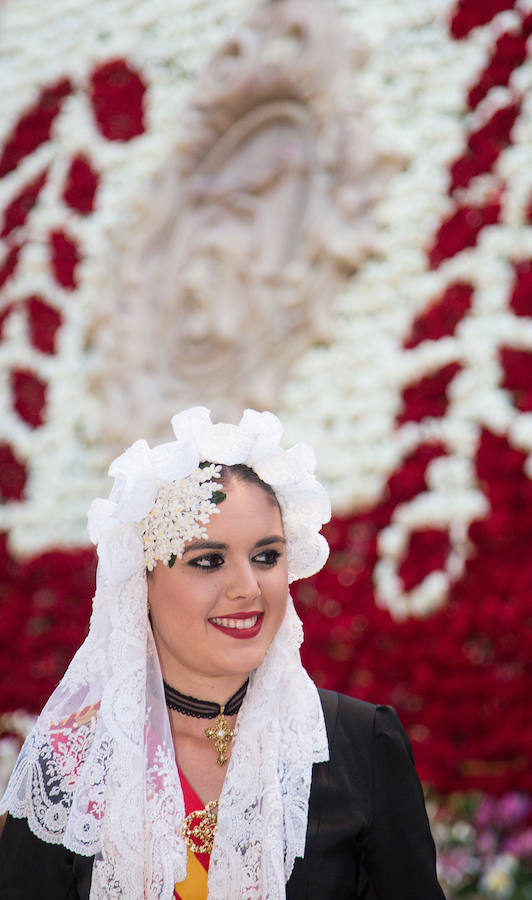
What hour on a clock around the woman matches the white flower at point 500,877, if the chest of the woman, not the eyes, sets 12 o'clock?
The white flower is roughly at 7 o'clock from the woman.

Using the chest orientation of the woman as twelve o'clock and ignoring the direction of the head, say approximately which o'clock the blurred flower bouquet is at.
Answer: The blurred flower bouquet is roughly at 7 o'clock from the woman.

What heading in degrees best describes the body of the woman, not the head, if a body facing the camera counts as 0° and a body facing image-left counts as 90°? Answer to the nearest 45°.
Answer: approximately 0°
